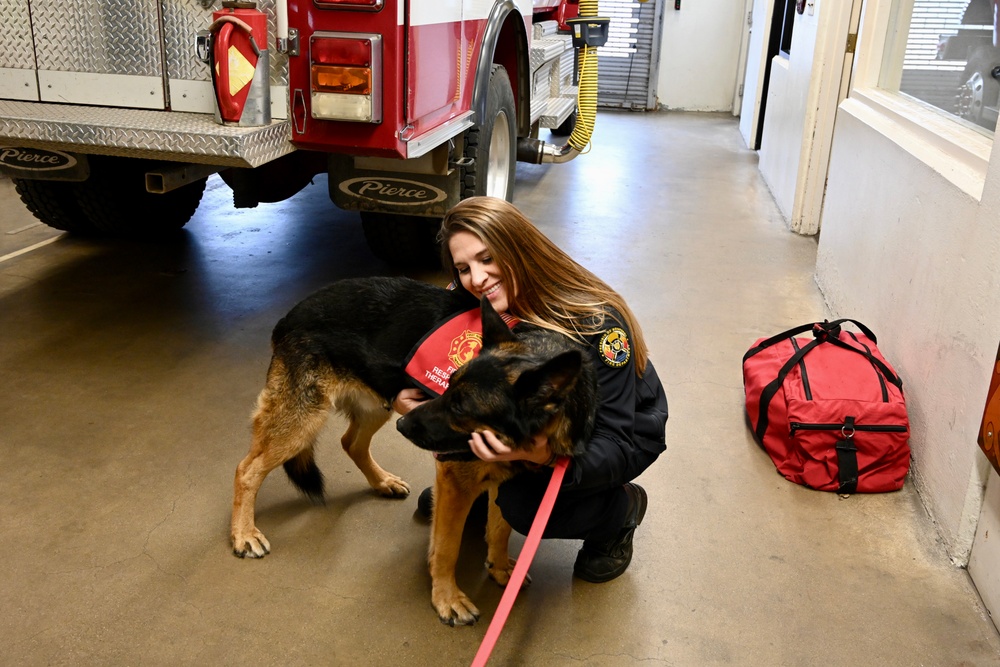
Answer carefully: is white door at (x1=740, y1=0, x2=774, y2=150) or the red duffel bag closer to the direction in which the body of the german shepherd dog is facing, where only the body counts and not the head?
the red duffel bag

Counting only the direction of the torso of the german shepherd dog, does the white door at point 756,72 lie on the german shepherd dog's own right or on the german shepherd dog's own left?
on the german shepherd dog's own left

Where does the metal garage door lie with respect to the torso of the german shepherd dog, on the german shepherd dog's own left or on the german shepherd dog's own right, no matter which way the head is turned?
on the german shepherd dog's own left

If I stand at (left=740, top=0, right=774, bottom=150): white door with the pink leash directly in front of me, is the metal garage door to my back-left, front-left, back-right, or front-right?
back-right

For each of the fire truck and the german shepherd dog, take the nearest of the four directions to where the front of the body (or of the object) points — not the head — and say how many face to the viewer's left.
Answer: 0

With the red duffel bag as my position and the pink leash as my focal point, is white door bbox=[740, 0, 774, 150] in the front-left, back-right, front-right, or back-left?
back-right

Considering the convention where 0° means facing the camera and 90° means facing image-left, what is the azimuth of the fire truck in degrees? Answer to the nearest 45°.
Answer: approximately 225°

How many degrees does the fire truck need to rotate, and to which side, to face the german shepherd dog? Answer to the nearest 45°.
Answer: approximately 135° to its right

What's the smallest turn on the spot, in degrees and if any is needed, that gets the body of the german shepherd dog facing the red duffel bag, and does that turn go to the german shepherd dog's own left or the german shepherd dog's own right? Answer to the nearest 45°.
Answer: approximately 45° to the german shepherd dog's own left

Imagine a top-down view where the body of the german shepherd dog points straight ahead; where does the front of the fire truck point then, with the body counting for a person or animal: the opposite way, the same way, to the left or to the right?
to the left

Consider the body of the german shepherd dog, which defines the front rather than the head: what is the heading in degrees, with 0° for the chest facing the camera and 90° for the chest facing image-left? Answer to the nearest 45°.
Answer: approximately 315°

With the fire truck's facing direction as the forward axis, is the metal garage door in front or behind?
in front
